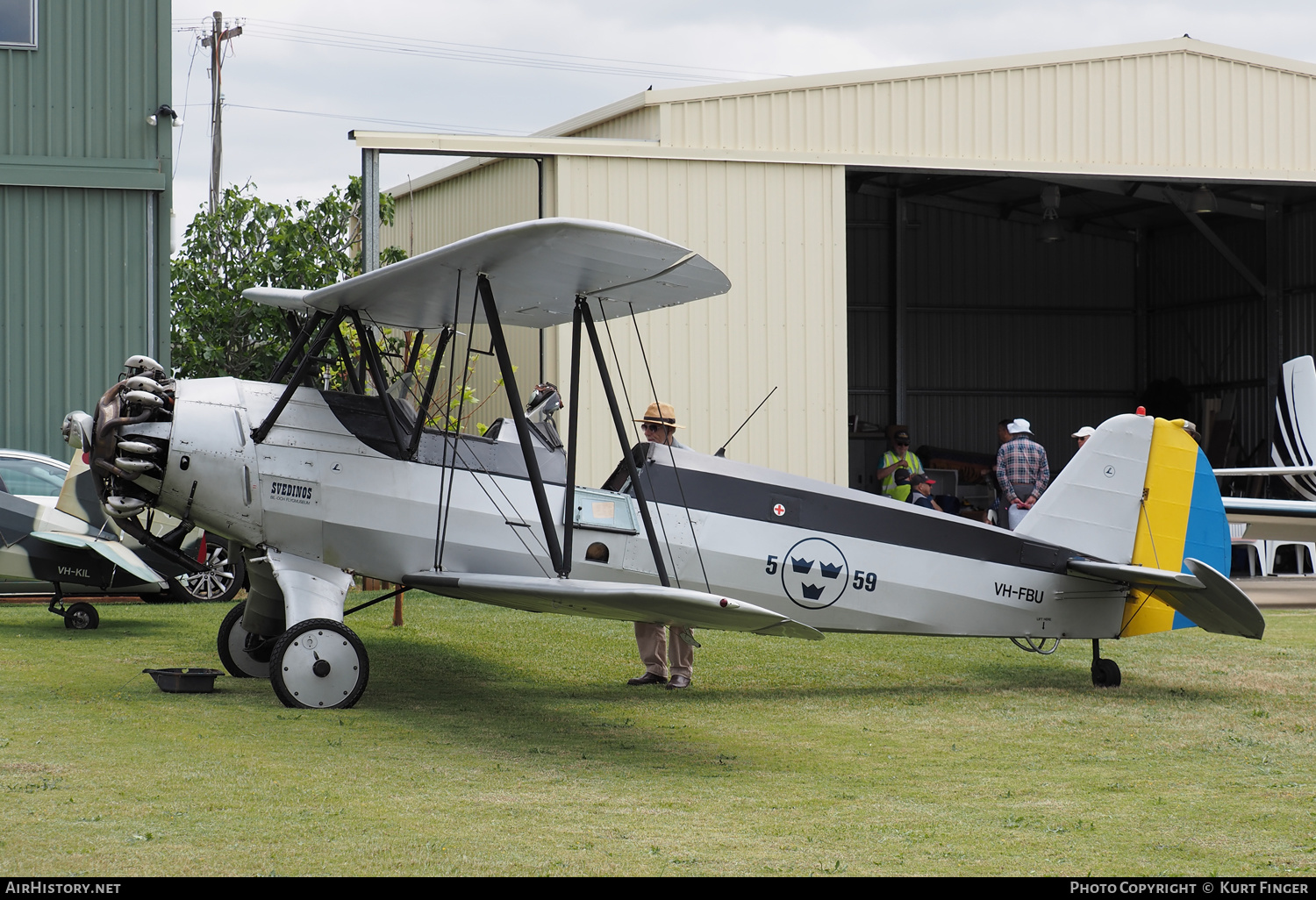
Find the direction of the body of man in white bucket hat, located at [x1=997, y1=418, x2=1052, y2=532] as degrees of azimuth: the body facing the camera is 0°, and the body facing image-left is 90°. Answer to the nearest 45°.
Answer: approximately 180°

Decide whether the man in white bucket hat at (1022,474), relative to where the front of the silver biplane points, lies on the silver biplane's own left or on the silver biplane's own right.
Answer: on the silver biplane's own right

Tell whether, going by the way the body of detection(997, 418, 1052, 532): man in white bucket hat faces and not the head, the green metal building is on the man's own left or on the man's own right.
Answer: on the man's own left

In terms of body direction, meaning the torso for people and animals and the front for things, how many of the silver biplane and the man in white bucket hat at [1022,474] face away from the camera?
1

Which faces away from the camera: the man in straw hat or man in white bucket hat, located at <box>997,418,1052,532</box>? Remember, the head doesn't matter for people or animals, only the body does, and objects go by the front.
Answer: the man in white bucket hat

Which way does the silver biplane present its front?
to the viewer's left

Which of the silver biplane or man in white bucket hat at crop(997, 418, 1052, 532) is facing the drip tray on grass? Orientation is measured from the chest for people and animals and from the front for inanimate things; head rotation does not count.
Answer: the silver biplane

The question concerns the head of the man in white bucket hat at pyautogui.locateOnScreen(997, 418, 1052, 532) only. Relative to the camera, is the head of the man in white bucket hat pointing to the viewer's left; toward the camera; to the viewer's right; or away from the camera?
away from the camera

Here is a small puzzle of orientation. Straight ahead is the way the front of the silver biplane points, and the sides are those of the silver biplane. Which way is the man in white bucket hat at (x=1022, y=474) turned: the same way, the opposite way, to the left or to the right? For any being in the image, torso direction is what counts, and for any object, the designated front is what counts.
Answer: to the right
